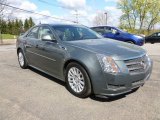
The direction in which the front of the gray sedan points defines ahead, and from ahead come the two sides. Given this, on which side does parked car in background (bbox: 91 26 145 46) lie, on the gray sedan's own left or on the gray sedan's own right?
on the gray sedan's own left

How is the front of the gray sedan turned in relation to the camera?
facing the viewer and to the right of the viewer

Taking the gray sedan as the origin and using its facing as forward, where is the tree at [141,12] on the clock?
The tree is roughly at 8 o'clock from the gray sedan.
